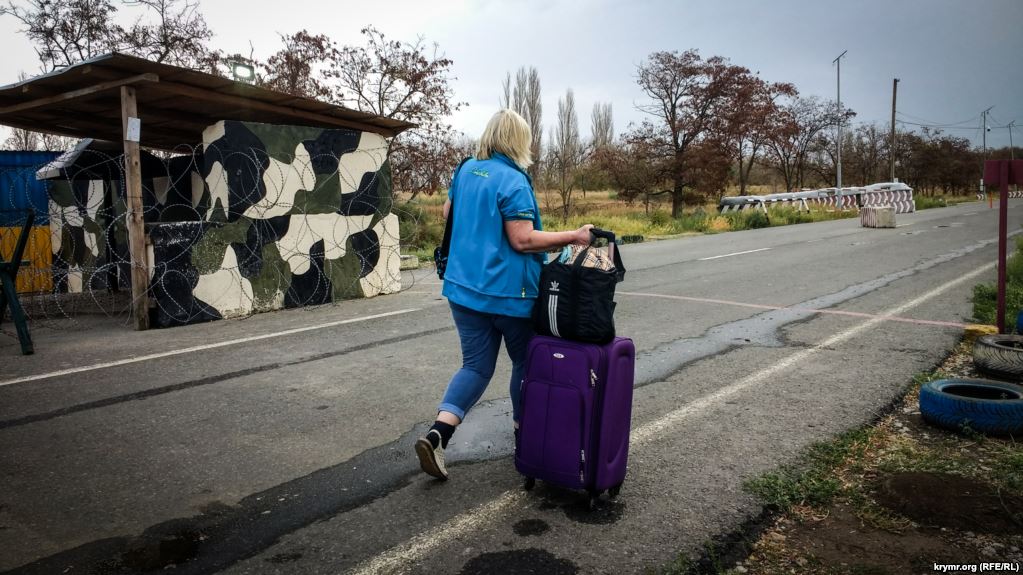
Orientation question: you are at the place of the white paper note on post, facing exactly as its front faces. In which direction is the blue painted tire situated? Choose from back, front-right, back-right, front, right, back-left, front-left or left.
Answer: front-left

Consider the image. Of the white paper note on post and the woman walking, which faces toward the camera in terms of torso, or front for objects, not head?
the white paper note on post

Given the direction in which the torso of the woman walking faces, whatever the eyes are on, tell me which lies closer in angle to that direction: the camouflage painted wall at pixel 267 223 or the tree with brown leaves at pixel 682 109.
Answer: the tree with brown leaves

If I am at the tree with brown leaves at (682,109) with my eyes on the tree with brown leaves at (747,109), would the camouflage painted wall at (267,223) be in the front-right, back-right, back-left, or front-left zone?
back-right

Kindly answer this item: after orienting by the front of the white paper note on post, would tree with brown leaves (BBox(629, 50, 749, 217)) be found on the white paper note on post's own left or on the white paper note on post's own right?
on the white paper note on post's own left

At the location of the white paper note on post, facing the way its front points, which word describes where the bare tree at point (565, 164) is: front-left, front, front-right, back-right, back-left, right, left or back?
back-left

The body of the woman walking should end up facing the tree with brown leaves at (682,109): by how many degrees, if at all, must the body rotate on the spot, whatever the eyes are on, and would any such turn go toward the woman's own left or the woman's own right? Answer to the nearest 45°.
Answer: approximately 45° to the woman's own left

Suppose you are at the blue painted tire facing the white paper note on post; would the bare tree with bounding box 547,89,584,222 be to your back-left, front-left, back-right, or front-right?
front-right

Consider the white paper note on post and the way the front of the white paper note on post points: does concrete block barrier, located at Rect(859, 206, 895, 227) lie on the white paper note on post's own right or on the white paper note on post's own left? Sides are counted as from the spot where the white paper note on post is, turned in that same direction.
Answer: on the white paper note on post's own left

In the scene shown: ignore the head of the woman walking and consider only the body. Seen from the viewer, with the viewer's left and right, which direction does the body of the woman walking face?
facing away from the viewer and to the right of the viewer

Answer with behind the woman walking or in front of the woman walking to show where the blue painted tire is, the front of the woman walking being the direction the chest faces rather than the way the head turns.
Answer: in front

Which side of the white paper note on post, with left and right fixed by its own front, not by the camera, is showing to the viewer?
front

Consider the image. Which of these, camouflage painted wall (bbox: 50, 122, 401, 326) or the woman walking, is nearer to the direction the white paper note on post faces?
the woman walking

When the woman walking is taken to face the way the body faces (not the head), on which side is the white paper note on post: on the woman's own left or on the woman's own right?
on the woman's own left

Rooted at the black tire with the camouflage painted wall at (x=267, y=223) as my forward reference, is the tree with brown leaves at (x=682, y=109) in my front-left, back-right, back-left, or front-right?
front-right
